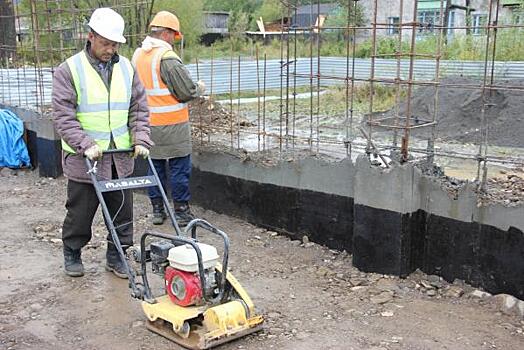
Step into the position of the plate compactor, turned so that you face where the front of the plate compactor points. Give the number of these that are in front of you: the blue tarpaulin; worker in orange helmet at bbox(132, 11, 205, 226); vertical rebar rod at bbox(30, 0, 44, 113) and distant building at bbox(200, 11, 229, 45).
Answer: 0

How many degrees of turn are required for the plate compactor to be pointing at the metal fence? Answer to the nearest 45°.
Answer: approximately 135° to its left

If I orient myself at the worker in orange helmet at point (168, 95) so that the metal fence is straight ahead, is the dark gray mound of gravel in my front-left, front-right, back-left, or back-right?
front-right

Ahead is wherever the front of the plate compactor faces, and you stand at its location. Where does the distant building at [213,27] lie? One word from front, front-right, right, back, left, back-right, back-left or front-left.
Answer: back-left

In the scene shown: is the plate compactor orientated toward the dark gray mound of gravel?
no

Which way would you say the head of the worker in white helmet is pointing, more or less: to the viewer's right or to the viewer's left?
to the viewer's right

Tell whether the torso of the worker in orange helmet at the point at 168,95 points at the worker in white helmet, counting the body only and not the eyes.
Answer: no

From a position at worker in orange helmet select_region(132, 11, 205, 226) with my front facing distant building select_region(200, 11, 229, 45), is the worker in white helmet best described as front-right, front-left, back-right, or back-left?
back-left
